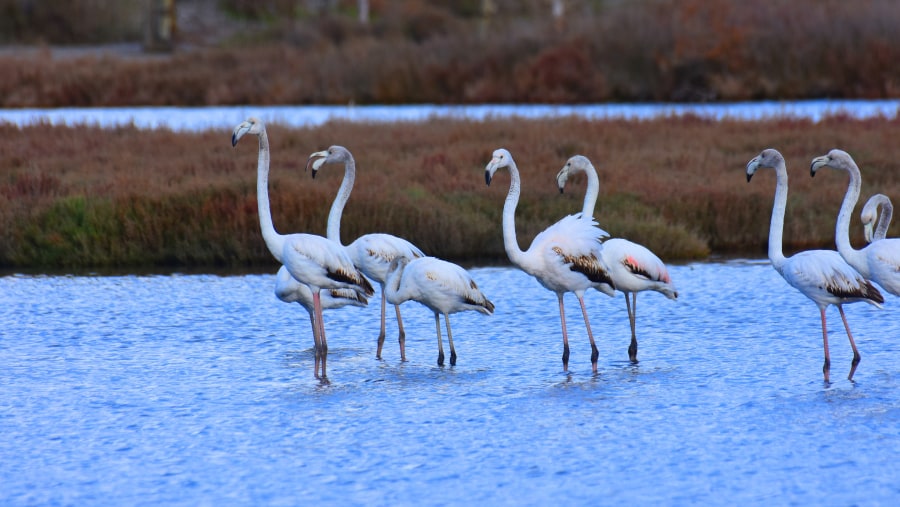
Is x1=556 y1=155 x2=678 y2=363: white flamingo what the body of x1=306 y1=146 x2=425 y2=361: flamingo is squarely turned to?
no

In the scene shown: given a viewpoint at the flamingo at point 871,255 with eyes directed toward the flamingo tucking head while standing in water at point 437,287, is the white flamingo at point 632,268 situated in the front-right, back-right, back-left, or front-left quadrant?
front-right

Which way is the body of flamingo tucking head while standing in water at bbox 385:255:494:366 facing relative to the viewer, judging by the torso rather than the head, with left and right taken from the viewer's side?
facing to the left of the viewer

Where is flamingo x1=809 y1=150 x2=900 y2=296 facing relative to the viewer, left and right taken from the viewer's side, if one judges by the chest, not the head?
facing to the left of the viewer

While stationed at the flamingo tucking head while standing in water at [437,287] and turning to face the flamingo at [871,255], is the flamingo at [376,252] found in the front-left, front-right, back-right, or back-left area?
back-left

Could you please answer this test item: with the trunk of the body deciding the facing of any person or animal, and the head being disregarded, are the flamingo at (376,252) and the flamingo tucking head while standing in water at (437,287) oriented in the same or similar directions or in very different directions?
same or similar directions

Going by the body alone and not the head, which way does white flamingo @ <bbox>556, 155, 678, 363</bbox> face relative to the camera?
to the viewer's left

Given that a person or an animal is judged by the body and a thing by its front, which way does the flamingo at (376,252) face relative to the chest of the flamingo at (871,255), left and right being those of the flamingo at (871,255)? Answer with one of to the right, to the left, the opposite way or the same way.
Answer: the same way

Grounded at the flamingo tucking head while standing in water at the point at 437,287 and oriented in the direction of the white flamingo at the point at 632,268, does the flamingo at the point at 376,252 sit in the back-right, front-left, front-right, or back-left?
back-left

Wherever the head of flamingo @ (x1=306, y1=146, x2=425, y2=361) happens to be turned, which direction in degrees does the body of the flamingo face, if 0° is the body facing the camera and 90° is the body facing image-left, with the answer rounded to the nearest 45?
approximately 90°

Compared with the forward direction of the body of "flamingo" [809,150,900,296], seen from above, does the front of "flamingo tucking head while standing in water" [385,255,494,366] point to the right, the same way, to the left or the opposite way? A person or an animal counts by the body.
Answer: the same way

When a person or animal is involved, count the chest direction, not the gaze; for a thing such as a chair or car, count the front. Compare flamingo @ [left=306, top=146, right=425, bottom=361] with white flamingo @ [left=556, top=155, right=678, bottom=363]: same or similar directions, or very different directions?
same or similar directions

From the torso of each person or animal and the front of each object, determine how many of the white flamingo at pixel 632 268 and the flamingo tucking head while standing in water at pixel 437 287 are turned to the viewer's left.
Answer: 2

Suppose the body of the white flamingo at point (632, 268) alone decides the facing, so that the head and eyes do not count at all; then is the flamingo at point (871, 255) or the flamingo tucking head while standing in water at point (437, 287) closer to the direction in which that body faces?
the flamingo tucking head while standing in water

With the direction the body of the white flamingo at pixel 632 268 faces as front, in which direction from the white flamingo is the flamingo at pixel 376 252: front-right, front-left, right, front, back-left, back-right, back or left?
front

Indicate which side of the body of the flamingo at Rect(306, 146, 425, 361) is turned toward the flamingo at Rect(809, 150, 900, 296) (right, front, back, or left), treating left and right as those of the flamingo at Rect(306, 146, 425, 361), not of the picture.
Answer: back

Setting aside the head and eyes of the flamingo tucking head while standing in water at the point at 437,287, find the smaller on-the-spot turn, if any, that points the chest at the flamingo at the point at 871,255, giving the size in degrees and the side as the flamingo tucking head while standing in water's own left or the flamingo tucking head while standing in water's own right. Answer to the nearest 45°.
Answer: approximately 180°

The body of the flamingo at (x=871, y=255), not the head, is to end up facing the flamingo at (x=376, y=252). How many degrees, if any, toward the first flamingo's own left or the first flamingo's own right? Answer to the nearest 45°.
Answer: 0° — it already faces it
